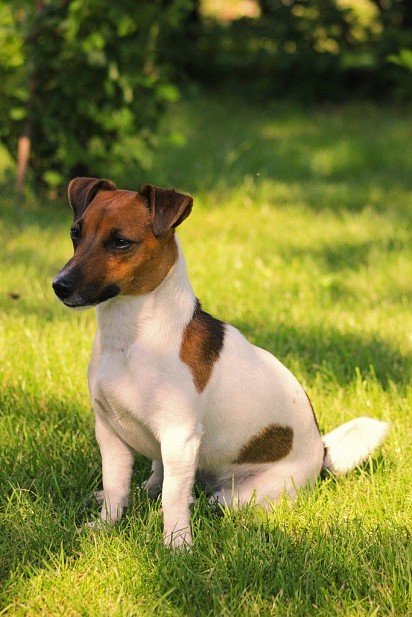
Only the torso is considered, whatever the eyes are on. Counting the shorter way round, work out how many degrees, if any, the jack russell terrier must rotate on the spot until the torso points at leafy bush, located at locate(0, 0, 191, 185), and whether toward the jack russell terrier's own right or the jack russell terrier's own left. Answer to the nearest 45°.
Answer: approximately 135° to the jack russell terrier's own right

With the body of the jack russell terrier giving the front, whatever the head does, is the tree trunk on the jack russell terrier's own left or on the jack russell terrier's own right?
on the jack russell terrier's own right

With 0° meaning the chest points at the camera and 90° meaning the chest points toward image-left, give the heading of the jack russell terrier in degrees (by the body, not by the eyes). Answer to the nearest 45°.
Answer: approximately 45°
